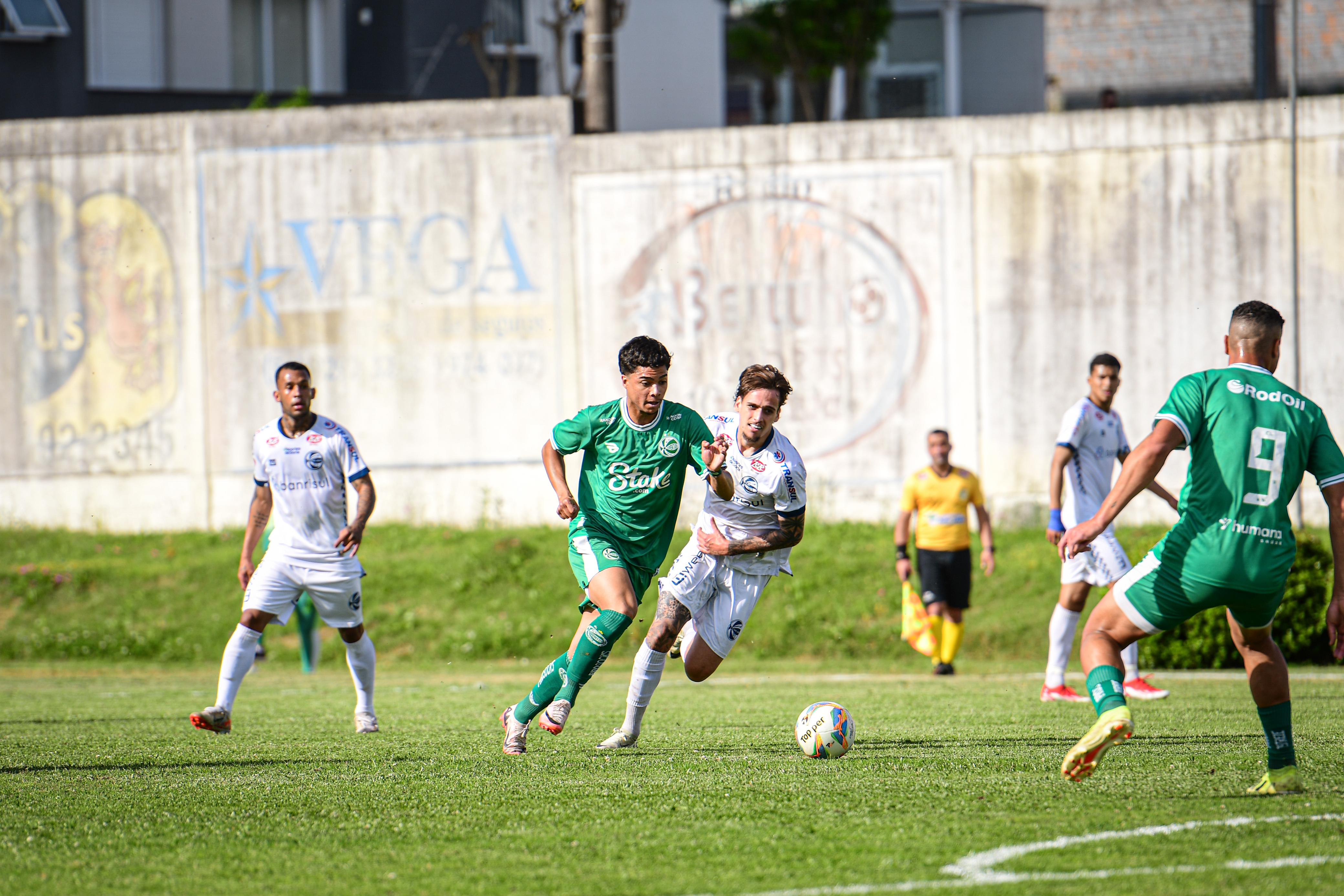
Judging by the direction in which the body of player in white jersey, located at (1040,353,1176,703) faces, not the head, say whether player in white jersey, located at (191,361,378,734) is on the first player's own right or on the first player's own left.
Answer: on the first player's own right

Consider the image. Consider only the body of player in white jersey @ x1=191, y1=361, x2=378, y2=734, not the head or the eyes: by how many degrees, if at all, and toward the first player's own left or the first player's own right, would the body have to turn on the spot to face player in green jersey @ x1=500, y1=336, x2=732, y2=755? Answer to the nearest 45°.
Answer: approximately 45° to the first player's own left

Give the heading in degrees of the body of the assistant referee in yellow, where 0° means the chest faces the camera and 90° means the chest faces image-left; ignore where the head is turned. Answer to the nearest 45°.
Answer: approximately 0°

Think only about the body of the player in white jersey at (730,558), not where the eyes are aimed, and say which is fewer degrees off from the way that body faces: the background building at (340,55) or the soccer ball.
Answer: the soccer ball

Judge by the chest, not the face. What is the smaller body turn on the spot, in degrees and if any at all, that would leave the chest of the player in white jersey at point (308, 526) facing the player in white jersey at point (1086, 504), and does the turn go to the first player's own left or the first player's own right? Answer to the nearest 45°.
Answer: approximately 90° to the first player's own left
